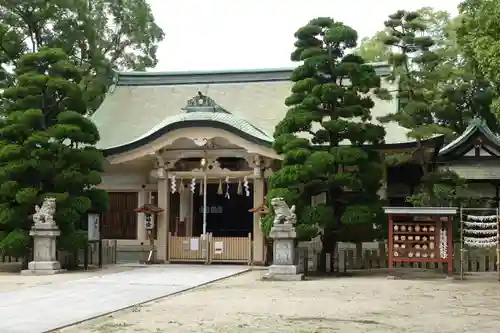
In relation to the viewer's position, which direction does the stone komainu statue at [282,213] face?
facing to the left of the viewer

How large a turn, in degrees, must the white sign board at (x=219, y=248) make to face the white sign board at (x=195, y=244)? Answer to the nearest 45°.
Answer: approximately 135° to its right

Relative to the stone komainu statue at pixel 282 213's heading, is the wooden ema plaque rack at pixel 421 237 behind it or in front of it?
behind

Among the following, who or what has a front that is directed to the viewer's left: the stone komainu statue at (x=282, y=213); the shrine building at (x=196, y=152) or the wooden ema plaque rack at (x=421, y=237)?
the stone komainu statue

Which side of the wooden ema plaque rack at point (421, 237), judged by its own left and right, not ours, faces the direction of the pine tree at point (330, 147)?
right

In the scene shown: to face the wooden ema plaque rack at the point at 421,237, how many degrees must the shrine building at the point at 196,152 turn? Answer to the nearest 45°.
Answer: approximately 45° to its left

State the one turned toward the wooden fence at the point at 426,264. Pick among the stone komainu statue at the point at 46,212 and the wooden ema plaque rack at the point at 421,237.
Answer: the stone komainu statue

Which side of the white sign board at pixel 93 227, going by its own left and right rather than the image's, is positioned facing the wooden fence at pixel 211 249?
left

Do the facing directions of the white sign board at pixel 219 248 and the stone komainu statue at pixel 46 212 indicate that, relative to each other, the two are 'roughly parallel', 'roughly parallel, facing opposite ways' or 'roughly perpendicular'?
roughly perpendicular

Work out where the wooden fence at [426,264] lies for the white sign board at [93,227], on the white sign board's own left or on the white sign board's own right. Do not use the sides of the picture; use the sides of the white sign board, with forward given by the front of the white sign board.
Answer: on the white sign board's own left

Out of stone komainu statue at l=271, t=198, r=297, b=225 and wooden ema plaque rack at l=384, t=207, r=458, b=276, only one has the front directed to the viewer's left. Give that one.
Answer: the stone komainu statue
